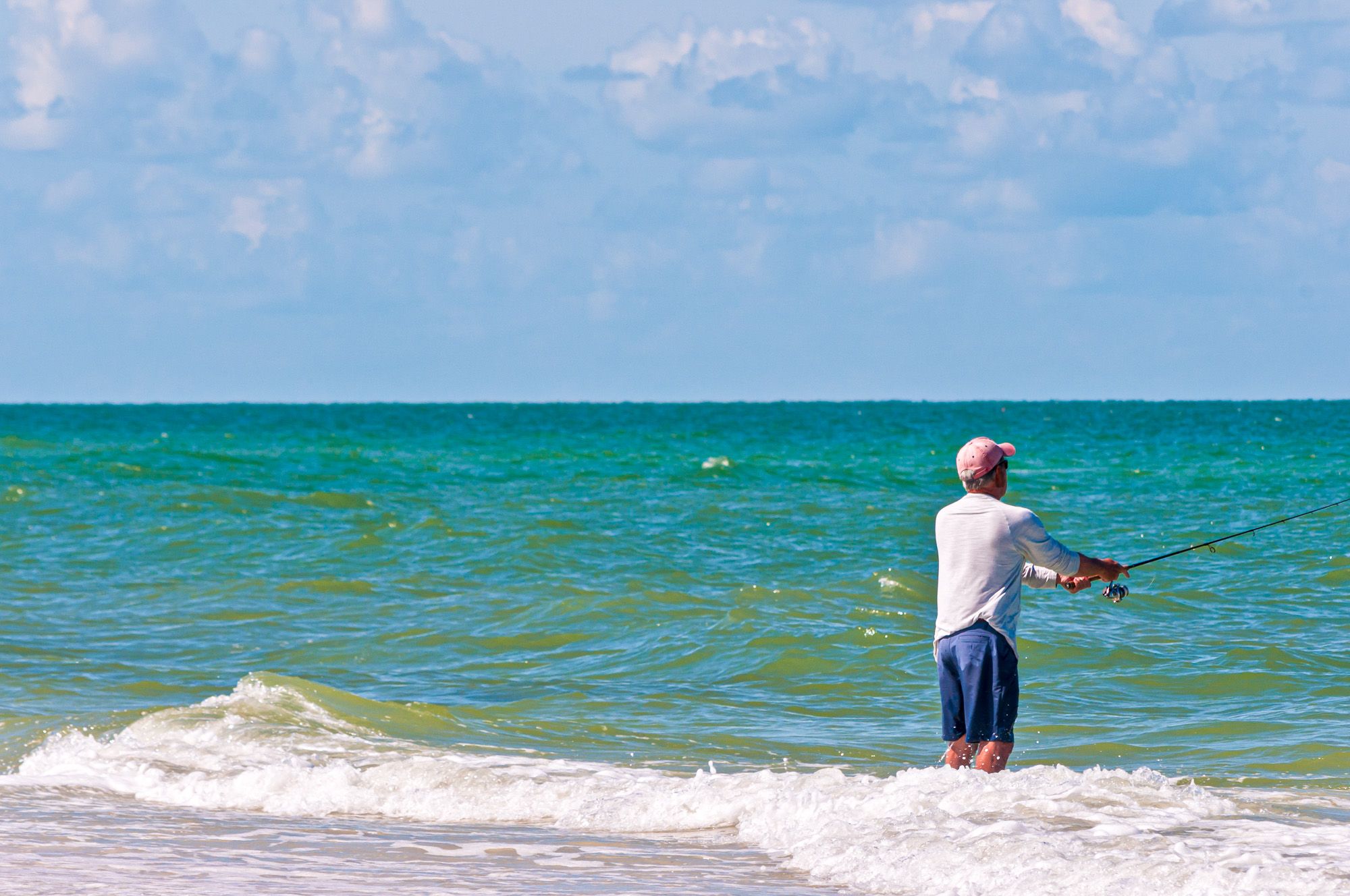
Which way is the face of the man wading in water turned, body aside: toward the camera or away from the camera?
away from the camera

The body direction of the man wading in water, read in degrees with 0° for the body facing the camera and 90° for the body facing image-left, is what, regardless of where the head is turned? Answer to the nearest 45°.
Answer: approximately 225°
